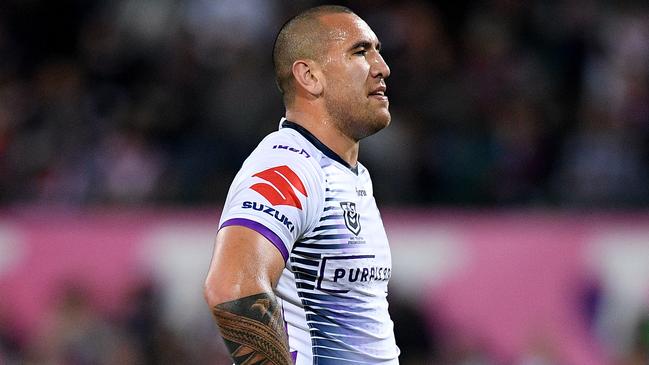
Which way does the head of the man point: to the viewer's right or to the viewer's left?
to the viewer's right

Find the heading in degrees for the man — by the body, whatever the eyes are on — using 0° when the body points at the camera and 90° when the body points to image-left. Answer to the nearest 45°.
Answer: approximately 315°
